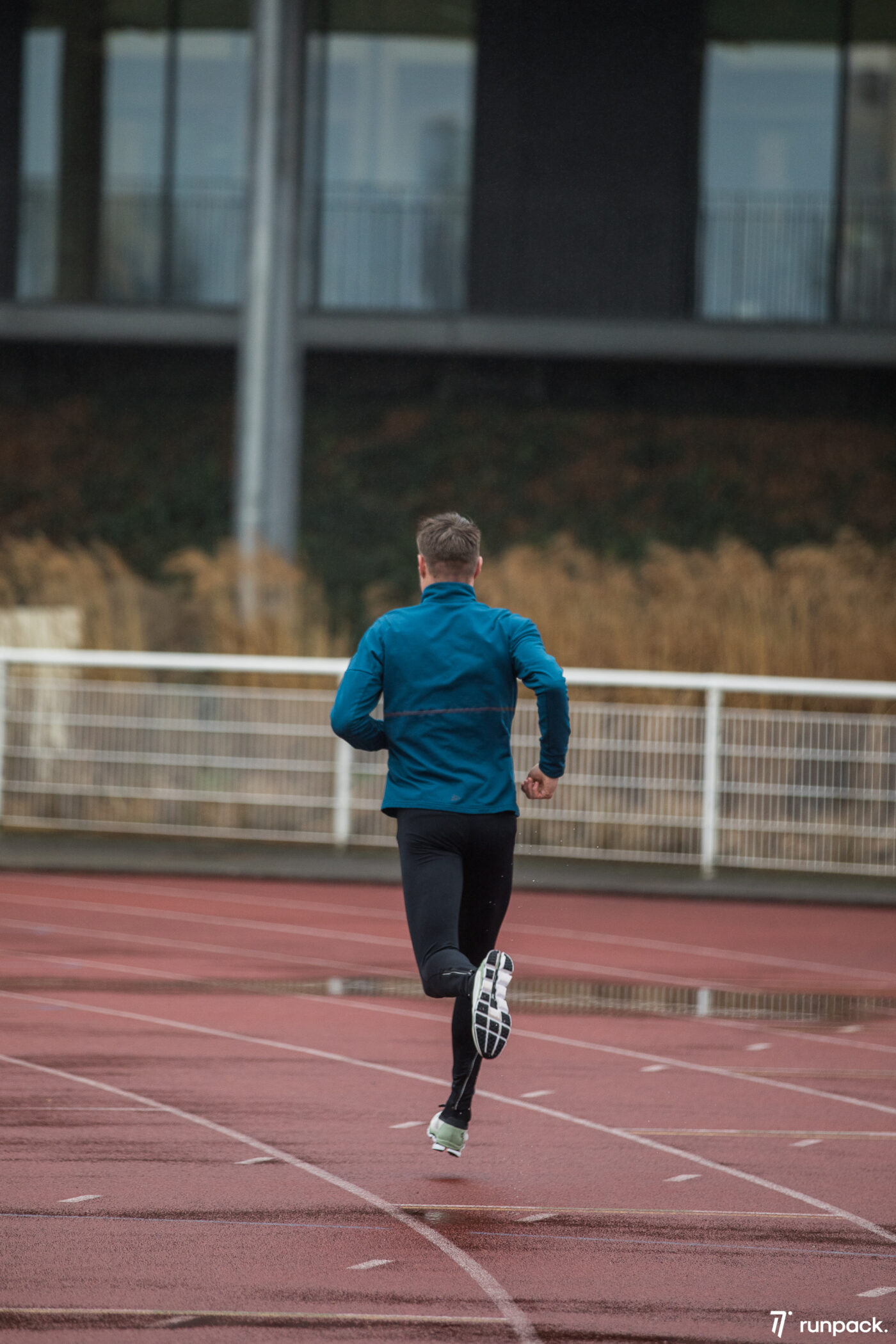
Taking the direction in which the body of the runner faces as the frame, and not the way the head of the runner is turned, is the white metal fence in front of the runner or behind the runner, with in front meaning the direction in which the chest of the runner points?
in front

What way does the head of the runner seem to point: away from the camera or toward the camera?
away from the camera

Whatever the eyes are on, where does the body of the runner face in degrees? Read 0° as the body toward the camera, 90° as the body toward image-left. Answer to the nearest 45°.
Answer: approximately 180°

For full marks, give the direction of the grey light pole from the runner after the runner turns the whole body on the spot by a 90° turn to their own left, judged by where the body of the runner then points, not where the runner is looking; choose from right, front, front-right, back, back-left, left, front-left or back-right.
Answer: right

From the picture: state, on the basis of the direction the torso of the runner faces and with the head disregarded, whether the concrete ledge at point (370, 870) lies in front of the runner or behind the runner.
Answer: in front
